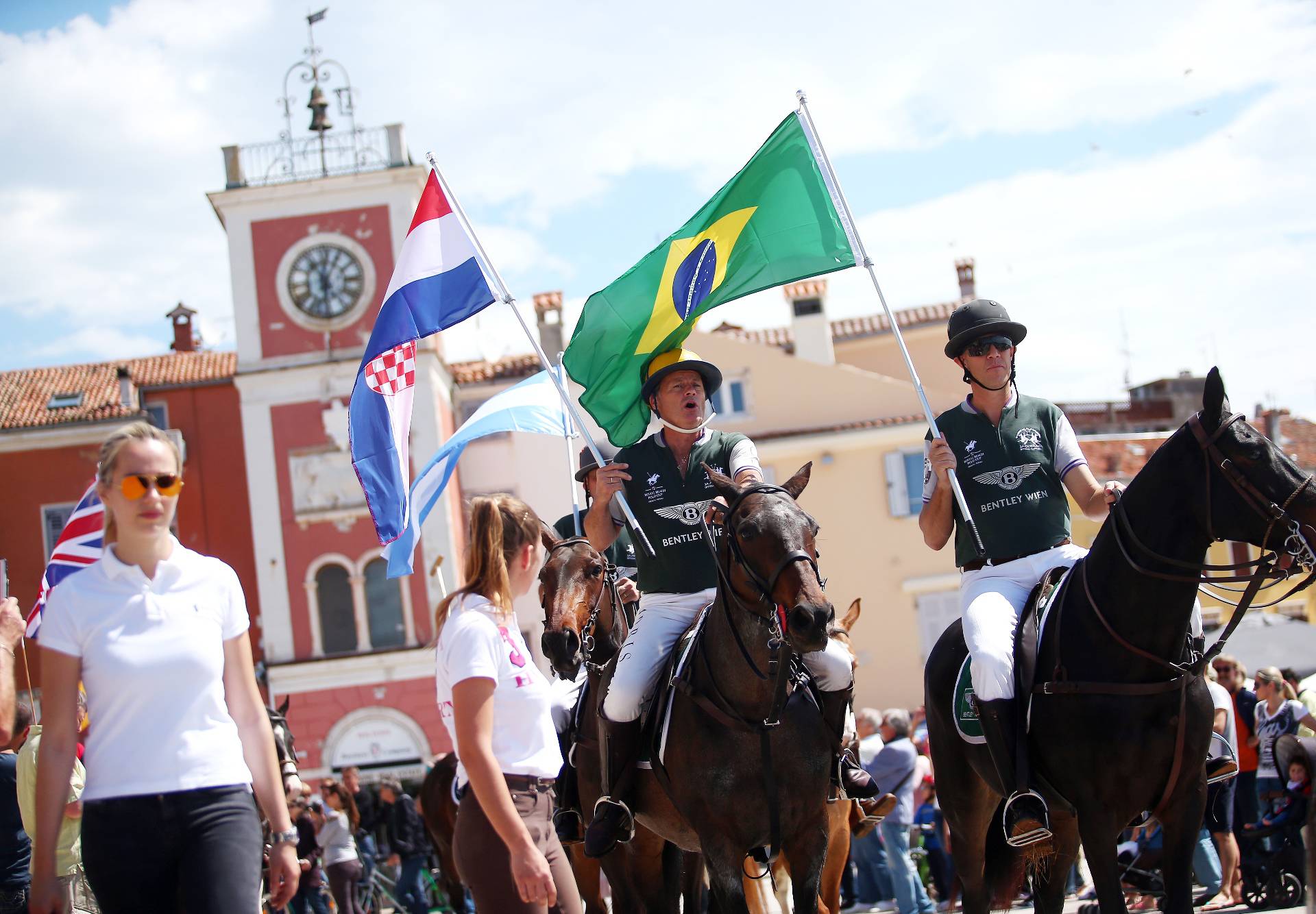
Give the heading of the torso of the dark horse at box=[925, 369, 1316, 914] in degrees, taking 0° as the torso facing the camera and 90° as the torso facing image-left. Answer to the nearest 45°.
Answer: approximately 315°

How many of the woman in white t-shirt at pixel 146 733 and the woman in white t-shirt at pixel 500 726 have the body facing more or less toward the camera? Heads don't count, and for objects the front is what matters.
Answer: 1

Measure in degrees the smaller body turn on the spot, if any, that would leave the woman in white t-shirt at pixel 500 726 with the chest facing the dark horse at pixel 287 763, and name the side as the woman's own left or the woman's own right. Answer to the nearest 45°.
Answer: approximately 90° to the woman's own left

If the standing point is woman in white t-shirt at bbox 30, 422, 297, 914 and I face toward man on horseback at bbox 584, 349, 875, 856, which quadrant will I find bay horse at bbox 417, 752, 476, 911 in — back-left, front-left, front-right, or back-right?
front-left

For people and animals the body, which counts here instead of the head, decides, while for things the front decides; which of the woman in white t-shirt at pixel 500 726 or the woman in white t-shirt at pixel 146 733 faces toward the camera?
the woman in white t-shirt at pixel 146 733

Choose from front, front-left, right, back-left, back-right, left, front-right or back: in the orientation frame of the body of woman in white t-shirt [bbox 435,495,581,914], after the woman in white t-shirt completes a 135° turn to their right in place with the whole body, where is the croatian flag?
back-right

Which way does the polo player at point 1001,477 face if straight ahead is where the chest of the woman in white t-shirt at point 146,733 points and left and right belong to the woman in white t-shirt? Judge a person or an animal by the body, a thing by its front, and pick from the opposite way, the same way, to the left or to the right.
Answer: the same way

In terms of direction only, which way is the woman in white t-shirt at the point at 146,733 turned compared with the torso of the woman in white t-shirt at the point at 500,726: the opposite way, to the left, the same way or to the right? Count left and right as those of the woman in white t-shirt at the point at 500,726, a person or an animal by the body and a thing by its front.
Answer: to the right

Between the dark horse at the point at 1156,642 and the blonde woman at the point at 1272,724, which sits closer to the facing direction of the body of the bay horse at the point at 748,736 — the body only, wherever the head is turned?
the dark horse

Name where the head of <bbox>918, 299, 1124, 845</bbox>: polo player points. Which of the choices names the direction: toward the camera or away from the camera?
toward the camera

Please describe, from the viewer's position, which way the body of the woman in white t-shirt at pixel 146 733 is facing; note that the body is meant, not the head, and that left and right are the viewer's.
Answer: facing the viewer
